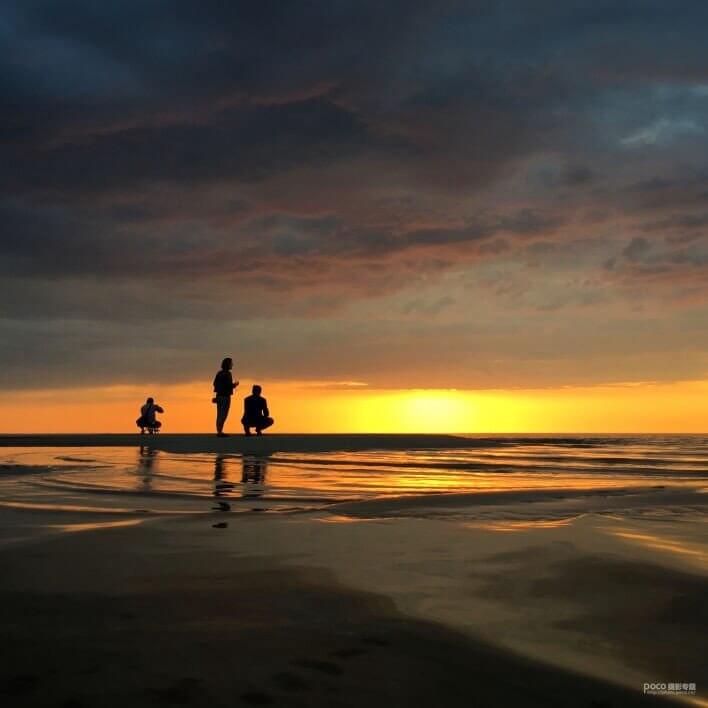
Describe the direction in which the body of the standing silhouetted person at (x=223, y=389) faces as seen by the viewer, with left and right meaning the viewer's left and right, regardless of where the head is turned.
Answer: facing to the right of the viewer

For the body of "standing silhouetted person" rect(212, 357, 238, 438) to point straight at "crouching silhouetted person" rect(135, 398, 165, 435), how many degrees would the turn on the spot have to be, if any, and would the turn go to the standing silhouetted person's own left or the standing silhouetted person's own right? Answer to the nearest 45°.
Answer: approximately 135° to the standing silhouetted person's own left

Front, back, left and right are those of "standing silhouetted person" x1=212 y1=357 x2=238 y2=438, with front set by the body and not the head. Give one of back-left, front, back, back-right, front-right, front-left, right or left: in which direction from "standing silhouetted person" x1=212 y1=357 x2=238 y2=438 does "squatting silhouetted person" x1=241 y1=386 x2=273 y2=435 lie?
front-left
